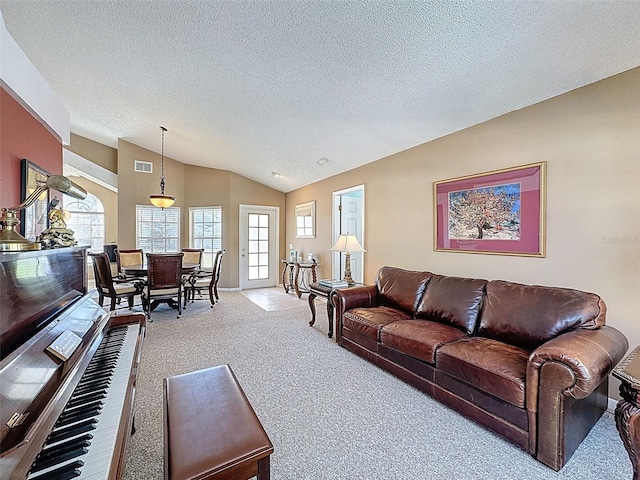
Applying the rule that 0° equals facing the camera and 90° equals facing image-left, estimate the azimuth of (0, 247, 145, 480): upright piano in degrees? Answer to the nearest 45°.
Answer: approximately 315°

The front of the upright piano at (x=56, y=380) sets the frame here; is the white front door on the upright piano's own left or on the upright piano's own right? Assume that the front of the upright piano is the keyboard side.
on the upright piano's own left

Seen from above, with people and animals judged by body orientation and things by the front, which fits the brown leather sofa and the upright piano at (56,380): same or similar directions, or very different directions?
very different directions

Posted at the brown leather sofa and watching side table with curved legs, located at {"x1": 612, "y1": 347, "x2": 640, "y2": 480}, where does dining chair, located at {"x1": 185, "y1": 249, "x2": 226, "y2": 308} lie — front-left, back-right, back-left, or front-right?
back-right

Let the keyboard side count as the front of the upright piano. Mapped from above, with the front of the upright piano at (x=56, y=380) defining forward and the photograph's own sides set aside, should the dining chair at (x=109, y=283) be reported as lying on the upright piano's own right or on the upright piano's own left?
on the upright piano's own left

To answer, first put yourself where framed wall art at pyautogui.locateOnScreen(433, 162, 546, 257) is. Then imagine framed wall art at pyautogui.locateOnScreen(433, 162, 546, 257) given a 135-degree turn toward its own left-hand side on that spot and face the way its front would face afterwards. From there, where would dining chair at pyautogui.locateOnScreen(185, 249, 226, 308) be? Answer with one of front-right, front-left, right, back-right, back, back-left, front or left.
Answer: back

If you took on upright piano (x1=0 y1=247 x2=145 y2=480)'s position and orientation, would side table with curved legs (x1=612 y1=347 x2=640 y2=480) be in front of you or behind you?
in front

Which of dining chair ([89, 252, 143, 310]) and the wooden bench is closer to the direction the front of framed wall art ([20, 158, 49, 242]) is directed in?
the wooden bench

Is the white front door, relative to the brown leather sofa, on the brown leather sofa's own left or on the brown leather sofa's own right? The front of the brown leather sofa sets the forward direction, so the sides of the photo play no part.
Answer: on the brown leather sofa's own right

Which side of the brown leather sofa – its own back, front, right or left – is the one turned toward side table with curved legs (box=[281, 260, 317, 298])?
right

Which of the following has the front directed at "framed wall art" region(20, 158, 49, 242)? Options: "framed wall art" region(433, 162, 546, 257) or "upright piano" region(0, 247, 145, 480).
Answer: "framed wall art" region(433, 162, 546, 257)

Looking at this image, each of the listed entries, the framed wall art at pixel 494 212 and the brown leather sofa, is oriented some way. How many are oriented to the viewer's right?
0

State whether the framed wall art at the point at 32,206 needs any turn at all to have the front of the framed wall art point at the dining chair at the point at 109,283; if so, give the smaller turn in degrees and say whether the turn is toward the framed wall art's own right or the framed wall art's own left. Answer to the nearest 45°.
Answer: approximately 90° to the framed wall art's own left

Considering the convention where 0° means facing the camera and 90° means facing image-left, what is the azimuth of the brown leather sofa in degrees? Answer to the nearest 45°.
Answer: approximately 45°

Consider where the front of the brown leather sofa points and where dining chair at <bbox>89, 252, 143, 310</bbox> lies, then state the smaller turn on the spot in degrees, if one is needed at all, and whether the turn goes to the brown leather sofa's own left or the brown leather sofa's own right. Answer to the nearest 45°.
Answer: approximately 45° to the brown leather sofa's own right

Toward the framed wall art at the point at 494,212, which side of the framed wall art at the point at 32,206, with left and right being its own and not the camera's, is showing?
front

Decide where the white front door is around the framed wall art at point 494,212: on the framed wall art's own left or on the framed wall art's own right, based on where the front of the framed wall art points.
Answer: on the framed wall art's own right

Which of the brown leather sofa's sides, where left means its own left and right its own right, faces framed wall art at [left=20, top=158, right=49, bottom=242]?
front

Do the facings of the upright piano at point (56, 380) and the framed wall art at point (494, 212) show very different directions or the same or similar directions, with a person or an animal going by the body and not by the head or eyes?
very different directions
